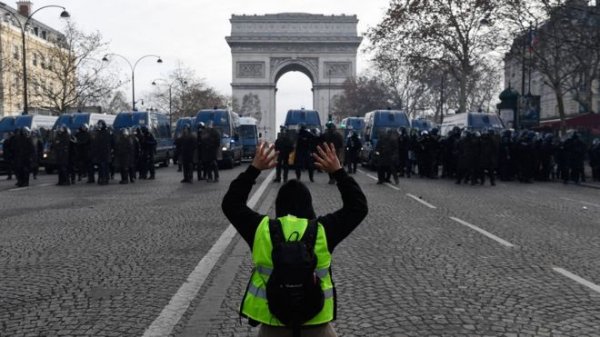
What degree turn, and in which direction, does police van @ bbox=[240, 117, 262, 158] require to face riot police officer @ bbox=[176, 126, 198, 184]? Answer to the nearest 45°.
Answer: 0° — it already faces them

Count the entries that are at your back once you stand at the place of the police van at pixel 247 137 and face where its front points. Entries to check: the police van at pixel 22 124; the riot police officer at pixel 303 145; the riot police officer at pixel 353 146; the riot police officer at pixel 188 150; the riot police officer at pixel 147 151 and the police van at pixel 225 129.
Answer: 0

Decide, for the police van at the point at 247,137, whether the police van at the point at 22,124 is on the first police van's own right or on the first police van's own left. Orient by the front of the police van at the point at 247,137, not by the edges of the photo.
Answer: on the first police van's own right

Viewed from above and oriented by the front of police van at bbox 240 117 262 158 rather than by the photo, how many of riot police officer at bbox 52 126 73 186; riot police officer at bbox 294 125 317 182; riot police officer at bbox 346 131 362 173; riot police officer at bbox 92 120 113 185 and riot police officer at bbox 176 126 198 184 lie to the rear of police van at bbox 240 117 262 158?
0

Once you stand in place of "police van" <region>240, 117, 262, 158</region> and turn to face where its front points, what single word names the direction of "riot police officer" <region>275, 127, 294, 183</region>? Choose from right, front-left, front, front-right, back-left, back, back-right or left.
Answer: front

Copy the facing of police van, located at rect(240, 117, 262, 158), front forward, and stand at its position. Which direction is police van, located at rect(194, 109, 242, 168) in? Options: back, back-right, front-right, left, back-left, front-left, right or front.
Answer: front

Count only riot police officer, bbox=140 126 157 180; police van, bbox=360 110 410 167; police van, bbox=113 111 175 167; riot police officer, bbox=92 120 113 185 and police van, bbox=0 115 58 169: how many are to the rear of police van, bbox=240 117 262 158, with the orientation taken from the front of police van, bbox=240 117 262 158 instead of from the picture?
0

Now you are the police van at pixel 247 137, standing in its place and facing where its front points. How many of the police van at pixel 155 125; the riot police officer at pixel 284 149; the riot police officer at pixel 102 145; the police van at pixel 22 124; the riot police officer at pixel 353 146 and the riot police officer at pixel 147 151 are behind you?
0

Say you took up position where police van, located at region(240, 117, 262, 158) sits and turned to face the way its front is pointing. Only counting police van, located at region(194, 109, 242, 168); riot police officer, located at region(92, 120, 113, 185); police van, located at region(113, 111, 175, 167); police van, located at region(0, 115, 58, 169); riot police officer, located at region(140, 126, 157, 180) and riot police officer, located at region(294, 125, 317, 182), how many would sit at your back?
0

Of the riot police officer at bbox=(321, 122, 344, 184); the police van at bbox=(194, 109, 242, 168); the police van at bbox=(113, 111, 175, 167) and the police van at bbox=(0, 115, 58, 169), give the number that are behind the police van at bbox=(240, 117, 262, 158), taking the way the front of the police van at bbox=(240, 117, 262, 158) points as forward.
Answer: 0

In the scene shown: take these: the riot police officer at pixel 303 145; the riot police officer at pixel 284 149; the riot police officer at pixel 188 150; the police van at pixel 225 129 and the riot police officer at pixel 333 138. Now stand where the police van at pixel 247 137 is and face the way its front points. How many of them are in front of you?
5

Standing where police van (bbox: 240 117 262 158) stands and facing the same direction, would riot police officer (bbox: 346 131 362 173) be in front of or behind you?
in front

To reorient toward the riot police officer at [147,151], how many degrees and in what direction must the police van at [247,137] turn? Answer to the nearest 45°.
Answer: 0° — it already faces them

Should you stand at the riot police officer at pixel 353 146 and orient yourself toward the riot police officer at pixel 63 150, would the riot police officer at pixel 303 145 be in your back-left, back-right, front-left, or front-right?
front-left

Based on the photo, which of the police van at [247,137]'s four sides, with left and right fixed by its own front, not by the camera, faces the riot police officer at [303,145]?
front

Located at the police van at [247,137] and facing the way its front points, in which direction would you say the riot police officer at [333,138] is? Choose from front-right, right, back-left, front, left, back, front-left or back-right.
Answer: front

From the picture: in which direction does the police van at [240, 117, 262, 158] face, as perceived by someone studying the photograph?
facing the viewer

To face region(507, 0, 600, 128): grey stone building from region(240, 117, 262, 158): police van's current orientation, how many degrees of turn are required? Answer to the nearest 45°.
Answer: approximately 45° to its left
